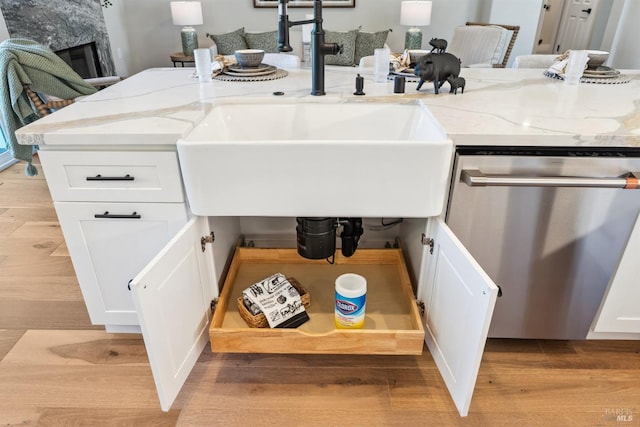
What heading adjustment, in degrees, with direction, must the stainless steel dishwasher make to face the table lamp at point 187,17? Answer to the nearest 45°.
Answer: approximately 135° to its right

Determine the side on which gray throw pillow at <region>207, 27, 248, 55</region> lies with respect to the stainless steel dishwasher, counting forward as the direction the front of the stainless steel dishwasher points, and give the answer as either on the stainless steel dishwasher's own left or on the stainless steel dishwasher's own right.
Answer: on the stainless steel dishwasher's own right

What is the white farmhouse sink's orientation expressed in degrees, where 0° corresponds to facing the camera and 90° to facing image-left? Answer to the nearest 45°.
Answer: approximately 0°

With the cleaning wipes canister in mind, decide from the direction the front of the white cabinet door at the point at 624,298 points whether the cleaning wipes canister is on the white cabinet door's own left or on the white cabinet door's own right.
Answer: on the white cabinet door's own right

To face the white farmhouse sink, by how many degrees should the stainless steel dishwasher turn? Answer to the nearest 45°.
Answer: approximately 45° to its right

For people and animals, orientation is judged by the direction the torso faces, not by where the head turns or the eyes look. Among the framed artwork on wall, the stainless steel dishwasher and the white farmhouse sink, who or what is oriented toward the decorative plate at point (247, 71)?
the framed artwork on wall

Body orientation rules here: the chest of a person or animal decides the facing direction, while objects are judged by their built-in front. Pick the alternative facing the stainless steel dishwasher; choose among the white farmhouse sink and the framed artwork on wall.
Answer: the framed artwork on wall

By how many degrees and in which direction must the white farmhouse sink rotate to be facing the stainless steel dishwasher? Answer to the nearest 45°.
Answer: approximately 90° to its left

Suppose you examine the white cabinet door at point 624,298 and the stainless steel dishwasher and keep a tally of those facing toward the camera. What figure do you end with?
2

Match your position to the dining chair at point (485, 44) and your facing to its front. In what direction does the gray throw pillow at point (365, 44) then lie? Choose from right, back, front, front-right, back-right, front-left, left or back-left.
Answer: front-right

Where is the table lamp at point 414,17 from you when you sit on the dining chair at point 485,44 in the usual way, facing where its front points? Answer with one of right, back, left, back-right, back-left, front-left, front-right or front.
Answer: right

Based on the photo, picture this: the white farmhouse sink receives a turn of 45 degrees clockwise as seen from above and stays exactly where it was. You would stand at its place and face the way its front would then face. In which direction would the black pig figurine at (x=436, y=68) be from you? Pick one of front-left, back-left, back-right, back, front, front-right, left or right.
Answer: back

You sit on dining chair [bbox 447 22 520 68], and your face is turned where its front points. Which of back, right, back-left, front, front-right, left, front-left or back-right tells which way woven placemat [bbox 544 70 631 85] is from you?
front-left

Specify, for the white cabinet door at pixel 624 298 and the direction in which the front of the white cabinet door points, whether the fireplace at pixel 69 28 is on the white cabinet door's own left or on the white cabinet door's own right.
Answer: on the white cabinet door's own right

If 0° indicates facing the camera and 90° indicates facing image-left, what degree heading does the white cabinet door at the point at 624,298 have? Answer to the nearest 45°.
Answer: approximately 0°
